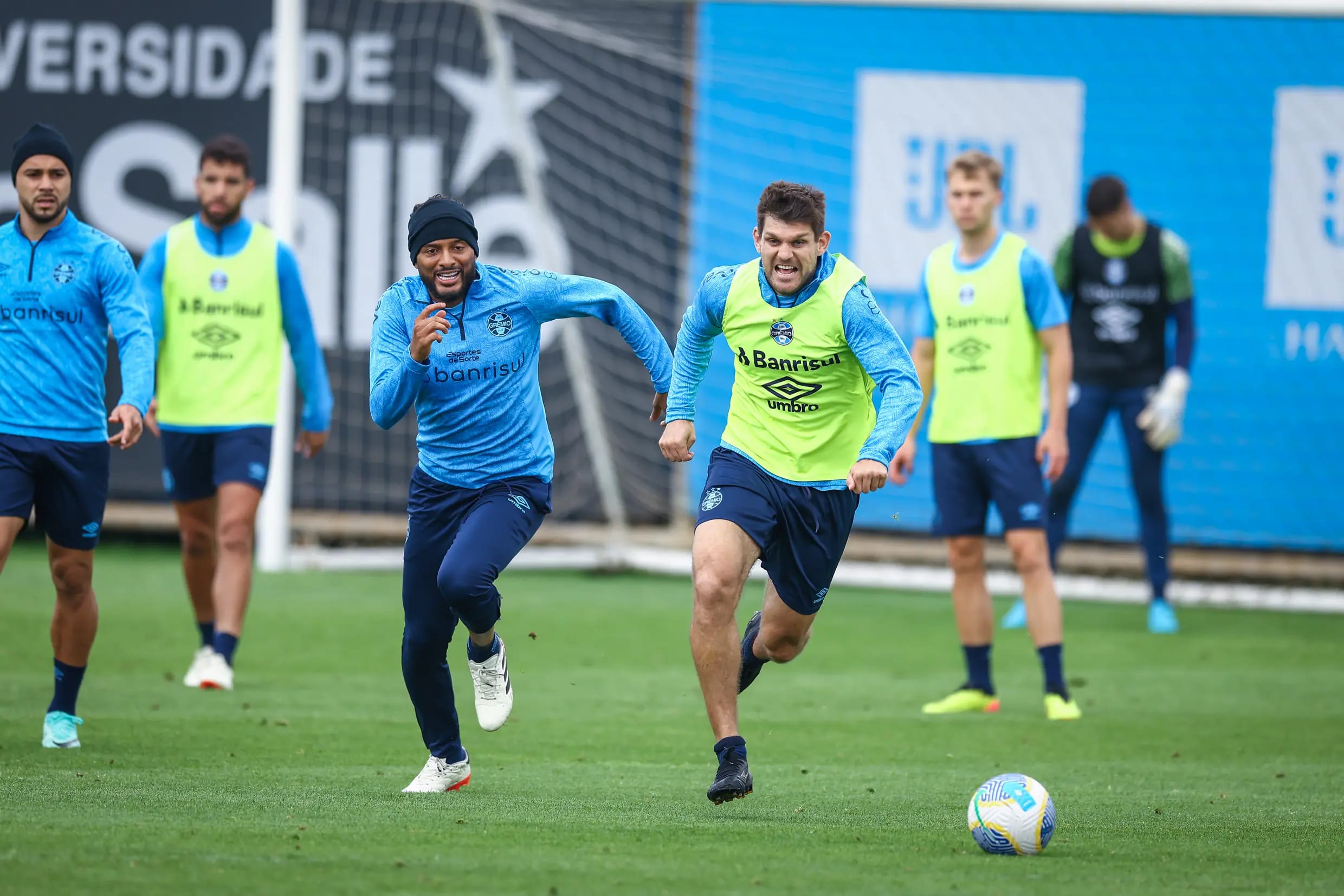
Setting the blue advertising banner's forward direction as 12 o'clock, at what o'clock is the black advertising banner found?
The black advertising banner is roughly at 3 o'clock from the blue advertising banner.

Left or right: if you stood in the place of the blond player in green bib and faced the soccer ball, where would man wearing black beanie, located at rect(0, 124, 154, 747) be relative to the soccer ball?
right

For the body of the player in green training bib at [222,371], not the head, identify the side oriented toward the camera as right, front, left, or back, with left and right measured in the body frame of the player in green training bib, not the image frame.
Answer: front

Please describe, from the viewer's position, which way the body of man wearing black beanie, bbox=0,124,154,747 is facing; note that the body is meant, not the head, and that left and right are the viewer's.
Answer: facing the viewer

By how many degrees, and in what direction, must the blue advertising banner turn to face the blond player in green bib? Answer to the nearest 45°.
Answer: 0° — it already faces them

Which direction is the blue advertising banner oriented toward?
toward the camera

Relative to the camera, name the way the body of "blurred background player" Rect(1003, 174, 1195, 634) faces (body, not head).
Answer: toward the camera

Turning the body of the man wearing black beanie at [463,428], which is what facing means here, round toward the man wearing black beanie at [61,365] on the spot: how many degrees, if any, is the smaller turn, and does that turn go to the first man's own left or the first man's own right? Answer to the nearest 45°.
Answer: approximately 135° to the first man's own right
